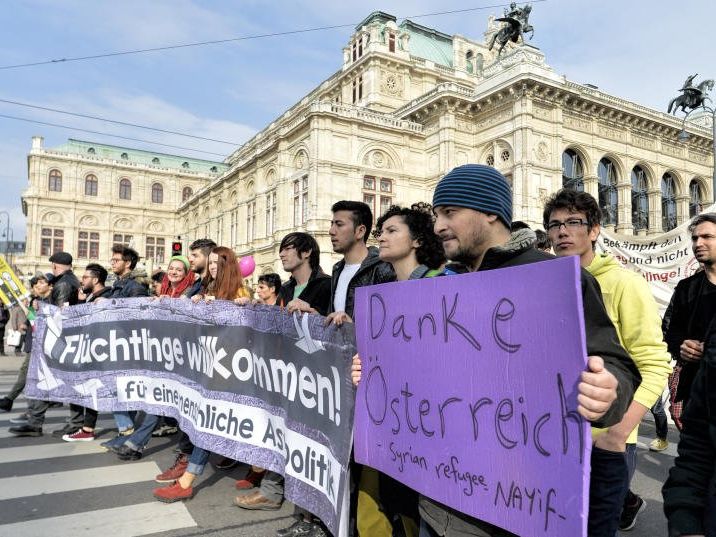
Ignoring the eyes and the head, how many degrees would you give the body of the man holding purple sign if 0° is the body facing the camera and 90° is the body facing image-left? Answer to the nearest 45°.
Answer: approximately 45°

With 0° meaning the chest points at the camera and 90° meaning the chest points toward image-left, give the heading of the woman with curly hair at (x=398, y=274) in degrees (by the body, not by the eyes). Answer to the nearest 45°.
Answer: approximately 45°

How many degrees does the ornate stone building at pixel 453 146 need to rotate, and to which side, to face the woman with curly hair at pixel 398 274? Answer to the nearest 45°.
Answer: approximately 45° to its right

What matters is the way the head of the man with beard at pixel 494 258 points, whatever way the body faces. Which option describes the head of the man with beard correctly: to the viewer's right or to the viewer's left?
to the viewer's left

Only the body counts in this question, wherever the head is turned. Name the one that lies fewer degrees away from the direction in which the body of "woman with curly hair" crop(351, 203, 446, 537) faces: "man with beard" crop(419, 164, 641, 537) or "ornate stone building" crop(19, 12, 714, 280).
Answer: the man with beard

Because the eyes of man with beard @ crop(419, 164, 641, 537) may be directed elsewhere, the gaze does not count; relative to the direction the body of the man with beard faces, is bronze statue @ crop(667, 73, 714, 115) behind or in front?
behind

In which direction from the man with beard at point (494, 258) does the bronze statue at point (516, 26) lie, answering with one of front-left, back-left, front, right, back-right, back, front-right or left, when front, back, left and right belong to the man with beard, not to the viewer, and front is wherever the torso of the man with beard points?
back-right

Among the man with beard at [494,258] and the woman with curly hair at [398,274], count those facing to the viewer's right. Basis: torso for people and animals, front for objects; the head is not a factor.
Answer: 0
